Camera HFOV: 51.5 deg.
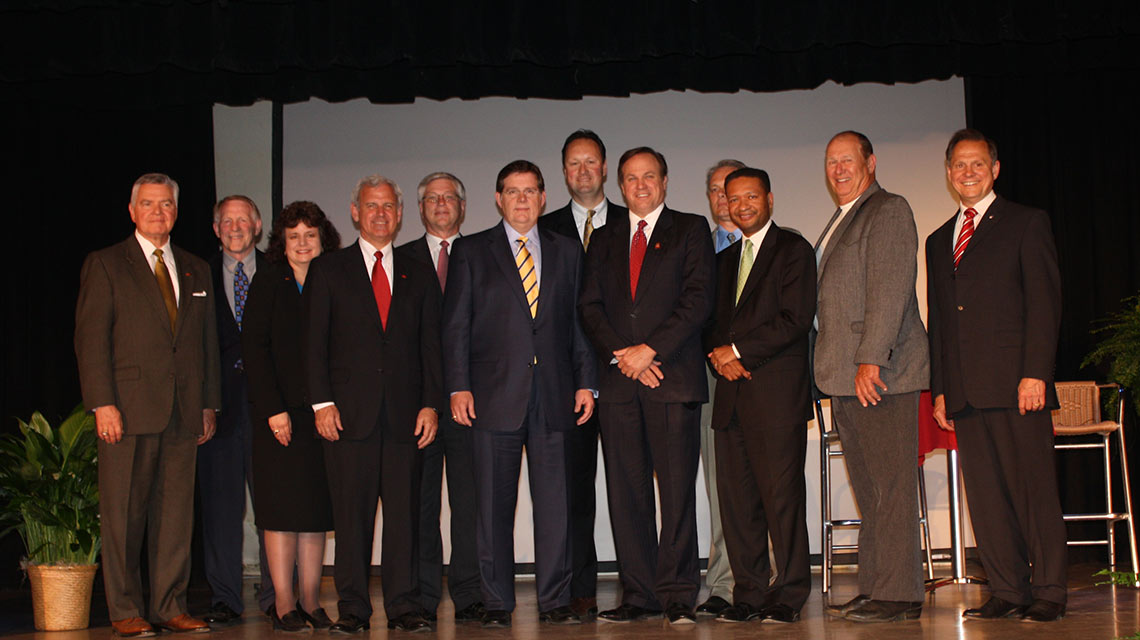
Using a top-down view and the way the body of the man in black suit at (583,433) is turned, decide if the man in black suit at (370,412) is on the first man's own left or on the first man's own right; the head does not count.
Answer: on the first man's own right

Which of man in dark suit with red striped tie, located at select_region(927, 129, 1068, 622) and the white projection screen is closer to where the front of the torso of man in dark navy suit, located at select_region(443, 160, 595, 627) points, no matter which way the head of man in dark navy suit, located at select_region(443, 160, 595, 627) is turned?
the man in dark suit with red striped tie

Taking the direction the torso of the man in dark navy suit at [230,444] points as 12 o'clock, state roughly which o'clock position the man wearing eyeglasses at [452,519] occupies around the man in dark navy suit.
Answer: The man wearing eyeglasses is roughly at 10 o'clock from the man in dark navy suit.

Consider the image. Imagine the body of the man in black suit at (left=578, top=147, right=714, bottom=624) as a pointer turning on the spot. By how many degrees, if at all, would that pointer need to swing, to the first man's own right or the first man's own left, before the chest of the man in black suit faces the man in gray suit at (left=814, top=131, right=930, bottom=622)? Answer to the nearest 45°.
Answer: approximately 90° to the first man's own left

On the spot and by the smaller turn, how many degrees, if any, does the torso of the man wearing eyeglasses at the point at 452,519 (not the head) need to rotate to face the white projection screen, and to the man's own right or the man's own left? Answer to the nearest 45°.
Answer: approximately 135° to the man's own left

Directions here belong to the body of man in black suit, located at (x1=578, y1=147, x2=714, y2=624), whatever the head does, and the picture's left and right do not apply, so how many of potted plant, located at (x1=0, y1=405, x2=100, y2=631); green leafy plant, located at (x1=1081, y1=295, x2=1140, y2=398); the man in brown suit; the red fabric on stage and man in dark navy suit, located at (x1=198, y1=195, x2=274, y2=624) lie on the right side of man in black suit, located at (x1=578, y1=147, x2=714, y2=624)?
3

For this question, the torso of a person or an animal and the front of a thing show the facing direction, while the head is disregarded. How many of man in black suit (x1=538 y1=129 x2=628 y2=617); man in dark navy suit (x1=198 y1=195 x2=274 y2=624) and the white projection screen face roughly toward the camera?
3

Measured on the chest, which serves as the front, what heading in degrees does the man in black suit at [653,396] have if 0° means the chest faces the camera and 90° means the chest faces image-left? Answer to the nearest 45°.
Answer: approximately 0°

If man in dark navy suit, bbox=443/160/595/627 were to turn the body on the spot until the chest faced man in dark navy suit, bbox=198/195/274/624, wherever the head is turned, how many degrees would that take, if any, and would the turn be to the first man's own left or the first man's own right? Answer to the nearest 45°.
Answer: approximately 135° to the first man's own right

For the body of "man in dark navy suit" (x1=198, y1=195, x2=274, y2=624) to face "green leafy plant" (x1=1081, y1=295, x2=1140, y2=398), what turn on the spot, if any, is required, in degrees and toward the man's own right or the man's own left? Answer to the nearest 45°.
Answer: approximately 90° to the man's own left
